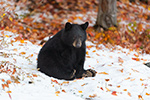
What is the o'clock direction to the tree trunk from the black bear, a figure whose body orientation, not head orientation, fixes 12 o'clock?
The tree trunk is roughly at 8 o'clock from the black bear.

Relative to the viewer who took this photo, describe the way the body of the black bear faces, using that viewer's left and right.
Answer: facing the viewer and to the right of the viewer
